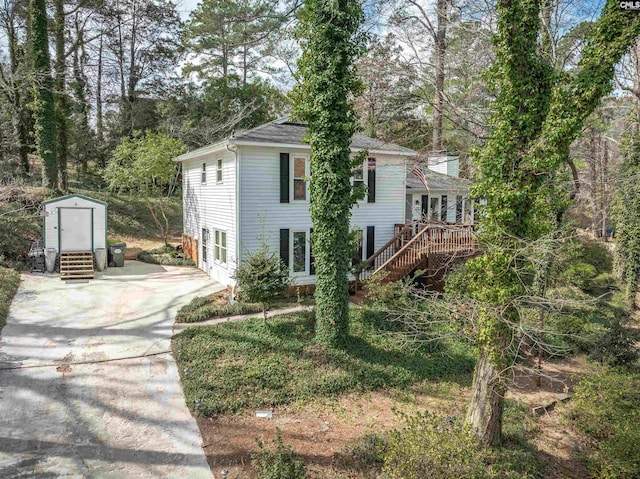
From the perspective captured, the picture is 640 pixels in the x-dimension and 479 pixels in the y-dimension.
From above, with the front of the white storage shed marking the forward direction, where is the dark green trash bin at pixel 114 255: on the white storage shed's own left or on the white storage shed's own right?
on the white storage shed's own left

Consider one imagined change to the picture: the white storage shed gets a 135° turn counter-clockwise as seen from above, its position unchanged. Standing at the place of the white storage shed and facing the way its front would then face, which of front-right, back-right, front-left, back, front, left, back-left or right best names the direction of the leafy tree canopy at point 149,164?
front

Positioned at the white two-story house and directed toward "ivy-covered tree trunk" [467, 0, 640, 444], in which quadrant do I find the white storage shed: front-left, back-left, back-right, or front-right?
back-right

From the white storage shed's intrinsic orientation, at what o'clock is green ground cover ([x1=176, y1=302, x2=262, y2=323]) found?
The green ground cover is roughly at 11 o'clock from the white storage shed.

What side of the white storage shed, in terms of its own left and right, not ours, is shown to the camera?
front

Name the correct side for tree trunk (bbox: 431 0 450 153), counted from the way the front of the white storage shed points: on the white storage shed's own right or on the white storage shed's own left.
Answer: on the white storage shed's own left

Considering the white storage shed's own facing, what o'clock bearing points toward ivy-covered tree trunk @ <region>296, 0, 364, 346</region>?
The ivy-covered tree trunk is roughly at 11 o'clock from the white storage shed.

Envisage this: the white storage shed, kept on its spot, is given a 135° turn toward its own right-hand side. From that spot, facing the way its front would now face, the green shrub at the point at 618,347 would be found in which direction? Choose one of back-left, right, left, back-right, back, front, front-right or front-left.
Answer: back

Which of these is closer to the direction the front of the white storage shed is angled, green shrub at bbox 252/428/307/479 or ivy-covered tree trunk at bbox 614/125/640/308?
the green shrub

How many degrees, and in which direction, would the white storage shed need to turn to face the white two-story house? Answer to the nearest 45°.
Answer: approximately 45° to its left

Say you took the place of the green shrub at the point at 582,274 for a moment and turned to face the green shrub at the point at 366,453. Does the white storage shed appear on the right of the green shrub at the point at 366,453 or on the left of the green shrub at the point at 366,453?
right

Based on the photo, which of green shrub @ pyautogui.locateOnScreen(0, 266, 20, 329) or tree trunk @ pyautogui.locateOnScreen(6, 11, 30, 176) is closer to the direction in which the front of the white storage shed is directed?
the green shrub

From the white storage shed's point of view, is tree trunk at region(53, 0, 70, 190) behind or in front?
behind
